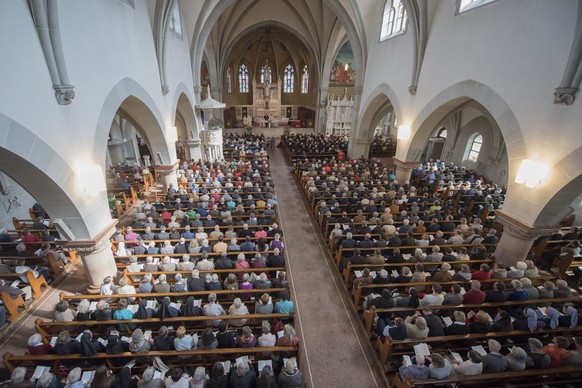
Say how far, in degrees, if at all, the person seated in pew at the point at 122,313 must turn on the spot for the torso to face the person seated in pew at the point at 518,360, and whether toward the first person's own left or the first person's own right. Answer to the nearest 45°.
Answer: approximately 90° to the first person's own right

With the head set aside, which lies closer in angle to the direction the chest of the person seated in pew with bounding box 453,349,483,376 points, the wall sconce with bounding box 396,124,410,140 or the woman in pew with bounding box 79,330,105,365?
the wall sconce

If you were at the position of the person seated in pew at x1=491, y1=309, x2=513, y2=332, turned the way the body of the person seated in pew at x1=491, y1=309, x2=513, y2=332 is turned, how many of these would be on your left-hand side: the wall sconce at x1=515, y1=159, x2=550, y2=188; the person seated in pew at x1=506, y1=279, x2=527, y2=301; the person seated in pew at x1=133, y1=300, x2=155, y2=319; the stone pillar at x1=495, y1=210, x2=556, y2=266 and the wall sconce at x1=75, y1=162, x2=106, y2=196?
2

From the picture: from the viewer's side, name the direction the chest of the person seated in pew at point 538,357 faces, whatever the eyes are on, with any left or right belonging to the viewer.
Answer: facing away from the viewer and to the left of the viewer

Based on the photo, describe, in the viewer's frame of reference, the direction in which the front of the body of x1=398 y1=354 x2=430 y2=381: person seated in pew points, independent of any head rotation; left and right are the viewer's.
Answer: facing away from the viewer

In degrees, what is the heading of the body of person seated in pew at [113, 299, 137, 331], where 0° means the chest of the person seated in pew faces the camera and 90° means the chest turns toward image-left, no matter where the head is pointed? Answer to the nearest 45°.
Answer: approximately 225°

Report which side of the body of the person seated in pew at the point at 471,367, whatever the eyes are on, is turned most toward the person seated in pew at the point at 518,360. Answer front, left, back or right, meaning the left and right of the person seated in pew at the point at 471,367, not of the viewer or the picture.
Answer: right

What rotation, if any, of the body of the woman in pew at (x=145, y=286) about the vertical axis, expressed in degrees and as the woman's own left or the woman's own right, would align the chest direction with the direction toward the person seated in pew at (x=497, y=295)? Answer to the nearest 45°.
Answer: approximately 90° to the woman's own right

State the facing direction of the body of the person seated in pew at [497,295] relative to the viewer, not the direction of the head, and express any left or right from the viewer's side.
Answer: facing away from the viewer and to the left of the viewer

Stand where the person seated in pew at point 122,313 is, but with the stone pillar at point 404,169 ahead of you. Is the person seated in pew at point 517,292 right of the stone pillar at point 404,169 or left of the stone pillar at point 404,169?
right

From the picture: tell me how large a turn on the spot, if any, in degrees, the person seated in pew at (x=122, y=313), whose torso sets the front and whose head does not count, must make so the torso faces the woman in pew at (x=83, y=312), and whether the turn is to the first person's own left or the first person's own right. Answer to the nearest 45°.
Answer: approximately 90° to the first person's own left

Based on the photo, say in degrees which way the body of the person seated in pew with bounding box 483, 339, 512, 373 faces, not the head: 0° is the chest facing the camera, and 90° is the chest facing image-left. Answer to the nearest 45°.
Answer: approximately 180°
